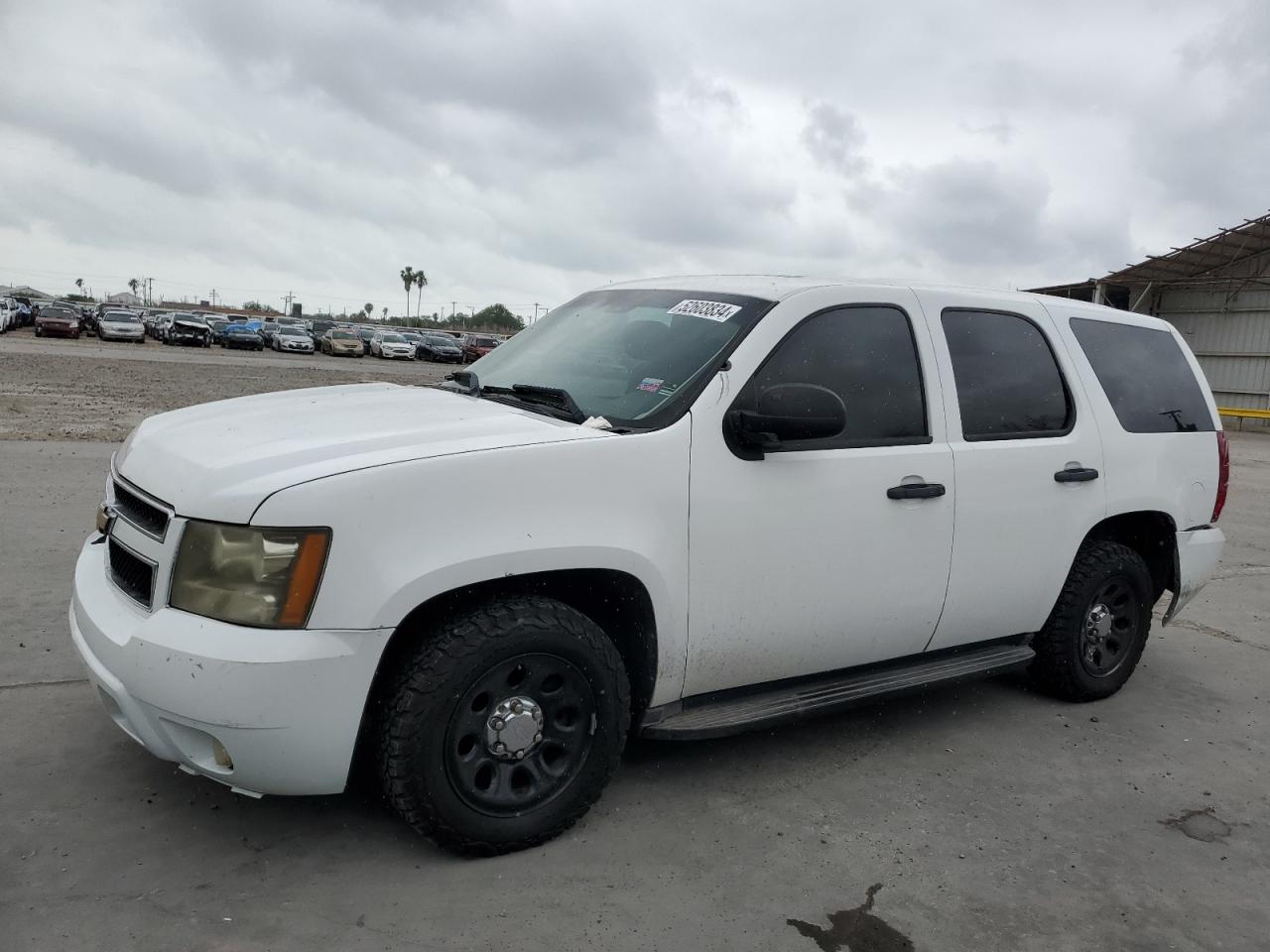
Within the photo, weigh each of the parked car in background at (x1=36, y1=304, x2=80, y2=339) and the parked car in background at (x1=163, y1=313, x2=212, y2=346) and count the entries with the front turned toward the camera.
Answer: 2

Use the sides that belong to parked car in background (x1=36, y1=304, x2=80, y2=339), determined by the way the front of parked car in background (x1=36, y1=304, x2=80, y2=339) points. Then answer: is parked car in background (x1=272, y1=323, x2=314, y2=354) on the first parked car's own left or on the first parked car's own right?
on the first parked car's own left

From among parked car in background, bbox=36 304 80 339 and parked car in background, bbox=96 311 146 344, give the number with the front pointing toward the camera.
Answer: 2

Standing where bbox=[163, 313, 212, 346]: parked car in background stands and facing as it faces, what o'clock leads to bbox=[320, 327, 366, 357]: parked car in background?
bbox=[320, 327, 366, 357]: parked car in background is roughly at 9 o'clock from bbox=[163, 313, 212, 346]: parked car in background.

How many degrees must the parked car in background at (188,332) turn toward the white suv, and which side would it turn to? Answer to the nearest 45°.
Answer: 0° — it already faces it

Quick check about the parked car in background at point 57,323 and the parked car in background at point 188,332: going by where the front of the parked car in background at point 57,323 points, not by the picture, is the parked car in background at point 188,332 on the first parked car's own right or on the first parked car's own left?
on the first parked car's own left

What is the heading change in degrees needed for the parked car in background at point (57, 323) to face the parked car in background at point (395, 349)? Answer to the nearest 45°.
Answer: approximately 90° to its left

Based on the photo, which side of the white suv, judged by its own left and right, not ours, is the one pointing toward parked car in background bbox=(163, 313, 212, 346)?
right

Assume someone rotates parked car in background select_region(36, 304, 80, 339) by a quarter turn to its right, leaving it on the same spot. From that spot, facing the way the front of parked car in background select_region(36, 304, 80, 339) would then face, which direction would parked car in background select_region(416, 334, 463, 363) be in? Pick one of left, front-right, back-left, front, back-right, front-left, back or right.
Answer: back

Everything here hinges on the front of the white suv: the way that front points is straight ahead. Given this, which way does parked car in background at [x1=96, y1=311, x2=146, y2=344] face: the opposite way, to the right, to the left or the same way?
to the left
